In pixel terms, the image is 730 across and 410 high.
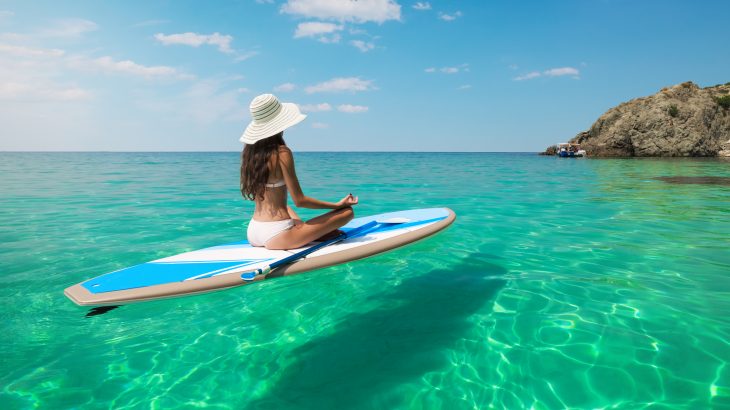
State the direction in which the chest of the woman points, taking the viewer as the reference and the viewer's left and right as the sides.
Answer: facing away from the viewer and to the right of the viewer

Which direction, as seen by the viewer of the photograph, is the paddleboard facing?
facing away from the viewer and to the right of the viewer

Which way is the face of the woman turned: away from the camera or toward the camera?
away from the camera
